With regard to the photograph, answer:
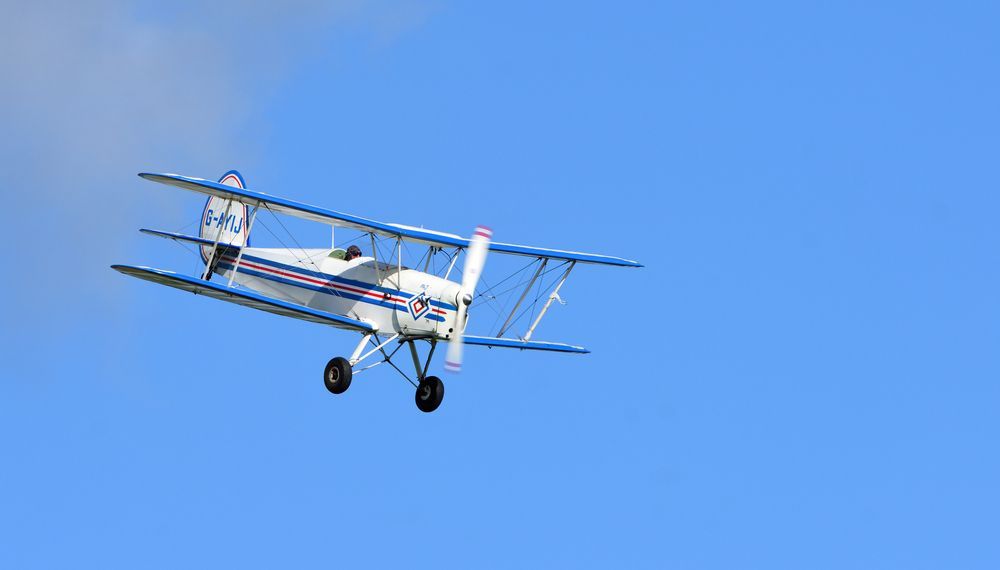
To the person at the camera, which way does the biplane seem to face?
facing the viewer and to the right of the viewer
